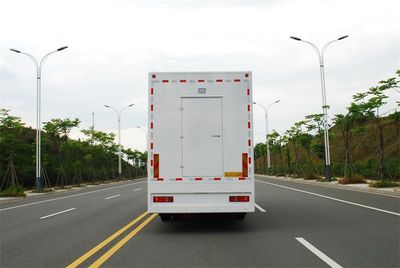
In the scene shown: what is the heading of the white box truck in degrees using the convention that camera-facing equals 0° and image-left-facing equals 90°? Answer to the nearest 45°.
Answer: approximately 180°
